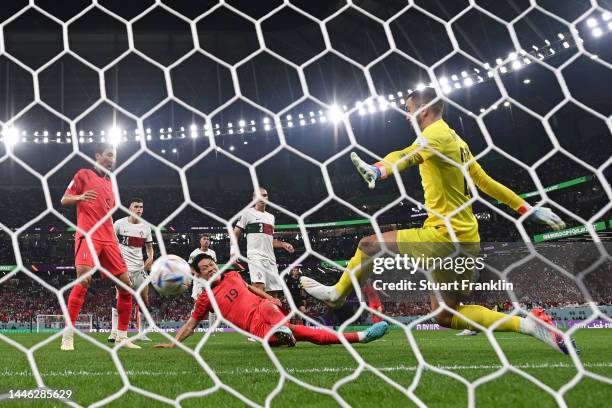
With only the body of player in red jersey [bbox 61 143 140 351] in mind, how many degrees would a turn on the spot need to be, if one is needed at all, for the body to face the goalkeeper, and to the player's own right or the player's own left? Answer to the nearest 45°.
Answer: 0° — they already face them

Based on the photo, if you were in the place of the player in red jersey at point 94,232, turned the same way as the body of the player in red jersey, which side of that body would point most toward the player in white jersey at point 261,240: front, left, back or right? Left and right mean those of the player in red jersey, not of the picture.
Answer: left

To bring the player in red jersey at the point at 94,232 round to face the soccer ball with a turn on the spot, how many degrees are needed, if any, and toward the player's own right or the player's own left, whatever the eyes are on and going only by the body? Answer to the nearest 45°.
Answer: approximately 45° to the player's own right

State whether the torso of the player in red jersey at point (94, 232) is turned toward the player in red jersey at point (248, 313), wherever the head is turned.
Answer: yes

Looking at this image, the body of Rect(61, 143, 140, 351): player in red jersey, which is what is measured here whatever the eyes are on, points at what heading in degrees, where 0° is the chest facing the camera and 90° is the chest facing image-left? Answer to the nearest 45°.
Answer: approximately 315°

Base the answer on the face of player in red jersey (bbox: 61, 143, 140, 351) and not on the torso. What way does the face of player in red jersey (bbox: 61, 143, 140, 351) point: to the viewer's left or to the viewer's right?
to the viewer's right
